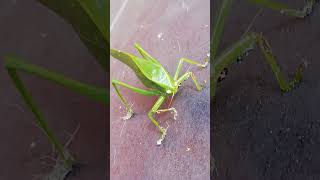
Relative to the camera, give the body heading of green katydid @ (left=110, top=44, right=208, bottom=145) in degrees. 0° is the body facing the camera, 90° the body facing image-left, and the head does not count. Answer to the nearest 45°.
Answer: approximately 315°
